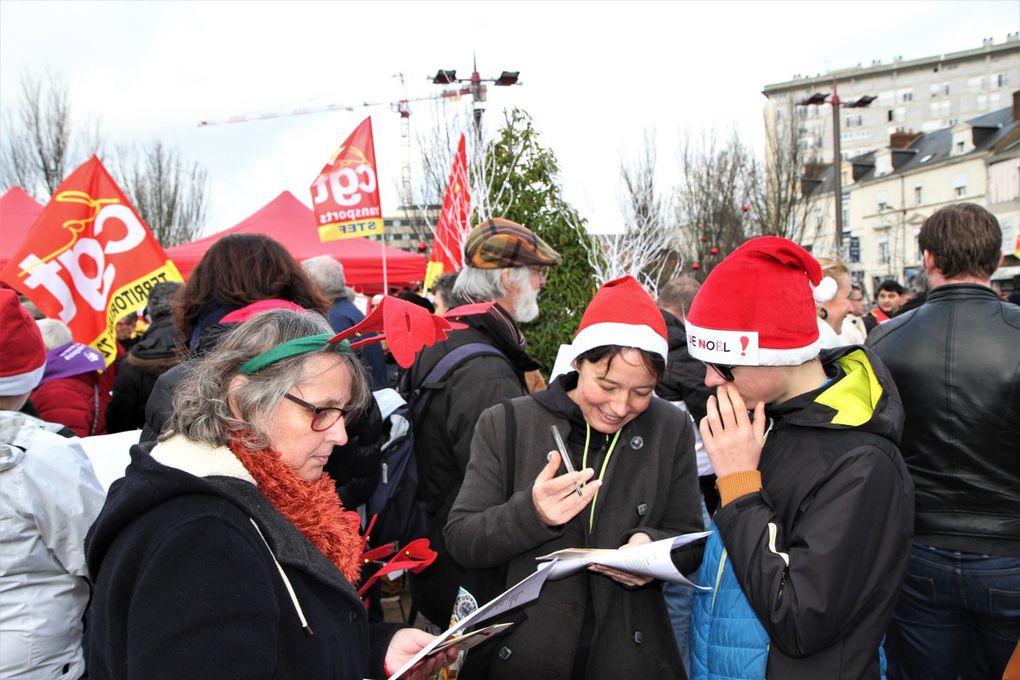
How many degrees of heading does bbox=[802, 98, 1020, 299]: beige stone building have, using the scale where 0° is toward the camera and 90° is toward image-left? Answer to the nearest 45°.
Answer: approximately 45°

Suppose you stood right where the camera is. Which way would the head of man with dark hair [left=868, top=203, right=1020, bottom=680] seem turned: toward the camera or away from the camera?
away from the camera

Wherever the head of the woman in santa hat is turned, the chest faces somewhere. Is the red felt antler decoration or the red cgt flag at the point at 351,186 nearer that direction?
the red felt antler decoration

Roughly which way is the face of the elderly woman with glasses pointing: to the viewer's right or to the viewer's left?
to the viewer's right

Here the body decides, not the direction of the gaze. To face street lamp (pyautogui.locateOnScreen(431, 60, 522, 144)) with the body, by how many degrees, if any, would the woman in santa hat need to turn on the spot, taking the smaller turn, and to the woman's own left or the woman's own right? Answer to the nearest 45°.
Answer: approximately 180°

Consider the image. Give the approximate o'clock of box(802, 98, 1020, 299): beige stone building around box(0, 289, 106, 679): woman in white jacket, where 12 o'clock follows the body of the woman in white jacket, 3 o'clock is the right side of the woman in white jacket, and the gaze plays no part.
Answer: The beige stone building is roughly at 2 o'clock from the woman in white jacket.

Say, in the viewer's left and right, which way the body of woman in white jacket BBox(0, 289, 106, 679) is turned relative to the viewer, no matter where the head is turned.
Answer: facing away from the viewer

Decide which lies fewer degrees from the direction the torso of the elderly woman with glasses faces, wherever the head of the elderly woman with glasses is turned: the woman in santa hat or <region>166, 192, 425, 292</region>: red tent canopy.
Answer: the woman in santa hat

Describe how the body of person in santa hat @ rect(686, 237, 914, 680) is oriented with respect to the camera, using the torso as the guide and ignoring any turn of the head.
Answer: to the viewer's left

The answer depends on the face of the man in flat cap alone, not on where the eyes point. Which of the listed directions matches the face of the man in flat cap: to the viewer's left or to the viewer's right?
to the viewer's right

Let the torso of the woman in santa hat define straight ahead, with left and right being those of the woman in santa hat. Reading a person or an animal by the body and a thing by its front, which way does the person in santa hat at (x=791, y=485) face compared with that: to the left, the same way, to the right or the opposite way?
to the right
